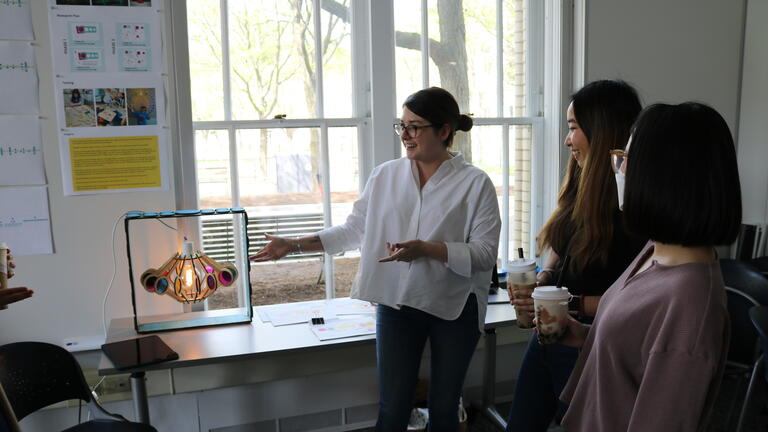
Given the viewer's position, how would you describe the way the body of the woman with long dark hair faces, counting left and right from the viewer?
facing to the left of the viewer

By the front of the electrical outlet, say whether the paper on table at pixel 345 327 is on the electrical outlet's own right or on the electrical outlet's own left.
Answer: on the electrical outlet's own left

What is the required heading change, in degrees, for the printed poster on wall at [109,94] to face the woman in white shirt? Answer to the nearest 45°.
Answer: approximately 45° to its left

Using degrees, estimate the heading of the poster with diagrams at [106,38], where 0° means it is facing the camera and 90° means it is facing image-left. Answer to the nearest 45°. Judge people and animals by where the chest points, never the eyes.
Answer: approximately 0°

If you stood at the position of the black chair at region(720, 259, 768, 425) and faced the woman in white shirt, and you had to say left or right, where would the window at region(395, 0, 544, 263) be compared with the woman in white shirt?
right

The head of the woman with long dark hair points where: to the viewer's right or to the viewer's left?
to the viewer's left

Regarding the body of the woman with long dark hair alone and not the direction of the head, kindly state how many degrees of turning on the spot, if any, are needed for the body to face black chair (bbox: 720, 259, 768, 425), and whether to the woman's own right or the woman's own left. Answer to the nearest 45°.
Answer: approximately 135° to the woman's own right
